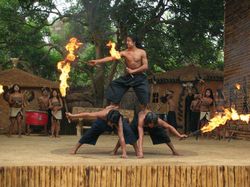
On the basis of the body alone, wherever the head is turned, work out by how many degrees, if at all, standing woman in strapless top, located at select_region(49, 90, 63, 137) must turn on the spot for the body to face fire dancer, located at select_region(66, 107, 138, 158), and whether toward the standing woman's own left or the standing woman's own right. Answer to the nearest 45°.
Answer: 0° — they already face them

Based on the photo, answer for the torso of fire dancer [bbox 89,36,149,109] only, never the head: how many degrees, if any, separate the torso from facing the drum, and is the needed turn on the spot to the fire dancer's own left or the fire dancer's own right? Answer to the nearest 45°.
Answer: approximately 90° to the fire dancer's own right

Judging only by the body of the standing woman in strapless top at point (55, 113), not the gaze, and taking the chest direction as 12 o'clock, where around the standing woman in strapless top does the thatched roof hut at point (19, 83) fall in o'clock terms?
The thatched roof hut is roughly at 5 o'clock from the standing woman in strapless top.

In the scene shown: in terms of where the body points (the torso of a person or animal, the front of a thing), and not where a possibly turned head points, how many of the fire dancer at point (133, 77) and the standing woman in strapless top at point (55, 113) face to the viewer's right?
0

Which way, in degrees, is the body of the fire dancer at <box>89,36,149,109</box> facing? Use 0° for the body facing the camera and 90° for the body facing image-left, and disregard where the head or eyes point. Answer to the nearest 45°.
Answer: approximately 45°

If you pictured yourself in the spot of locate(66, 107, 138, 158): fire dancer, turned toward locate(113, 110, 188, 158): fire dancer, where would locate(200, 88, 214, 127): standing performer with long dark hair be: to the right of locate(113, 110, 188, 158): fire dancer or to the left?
left

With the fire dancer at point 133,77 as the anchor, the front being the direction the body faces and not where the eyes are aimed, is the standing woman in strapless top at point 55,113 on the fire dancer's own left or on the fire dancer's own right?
on the fire dancer's own right

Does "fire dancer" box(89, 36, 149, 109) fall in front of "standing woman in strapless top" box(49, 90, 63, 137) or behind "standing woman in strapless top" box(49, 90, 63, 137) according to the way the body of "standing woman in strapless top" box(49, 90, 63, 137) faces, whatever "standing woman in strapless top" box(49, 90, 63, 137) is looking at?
in front

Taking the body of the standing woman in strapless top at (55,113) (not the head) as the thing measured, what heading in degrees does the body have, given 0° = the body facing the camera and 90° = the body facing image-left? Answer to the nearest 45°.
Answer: approximately 0°

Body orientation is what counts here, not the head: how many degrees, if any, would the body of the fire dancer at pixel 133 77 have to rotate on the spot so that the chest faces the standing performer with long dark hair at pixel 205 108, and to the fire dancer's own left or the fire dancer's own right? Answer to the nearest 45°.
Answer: approximately 180°
